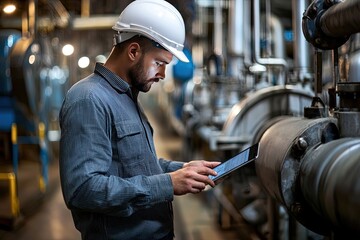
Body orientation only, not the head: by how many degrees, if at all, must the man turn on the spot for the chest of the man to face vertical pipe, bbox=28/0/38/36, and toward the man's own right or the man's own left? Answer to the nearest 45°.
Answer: approximately 90° to the man's own left

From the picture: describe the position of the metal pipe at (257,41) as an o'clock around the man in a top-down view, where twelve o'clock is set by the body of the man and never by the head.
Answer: The metal pipe is roughly at 10 o'clock from the man.

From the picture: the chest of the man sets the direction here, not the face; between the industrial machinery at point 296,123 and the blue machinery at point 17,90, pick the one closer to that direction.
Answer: the industrial machinery

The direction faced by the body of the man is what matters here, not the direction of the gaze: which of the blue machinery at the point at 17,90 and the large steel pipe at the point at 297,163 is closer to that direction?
the large steel pipe

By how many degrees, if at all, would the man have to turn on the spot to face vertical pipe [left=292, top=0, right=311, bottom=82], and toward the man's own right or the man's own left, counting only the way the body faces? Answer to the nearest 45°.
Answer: approximately 45° to the man's own left

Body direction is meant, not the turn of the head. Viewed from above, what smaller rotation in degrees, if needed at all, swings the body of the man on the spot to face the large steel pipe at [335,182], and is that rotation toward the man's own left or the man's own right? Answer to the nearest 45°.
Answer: approximately 45° to the man's own right

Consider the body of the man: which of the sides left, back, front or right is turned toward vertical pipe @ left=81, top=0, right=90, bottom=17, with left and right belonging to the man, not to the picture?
left

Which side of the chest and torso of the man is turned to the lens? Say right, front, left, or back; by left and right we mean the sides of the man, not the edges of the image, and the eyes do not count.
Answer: right

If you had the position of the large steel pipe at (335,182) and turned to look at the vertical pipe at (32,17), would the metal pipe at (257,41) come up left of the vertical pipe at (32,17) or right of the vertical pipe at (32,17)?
right

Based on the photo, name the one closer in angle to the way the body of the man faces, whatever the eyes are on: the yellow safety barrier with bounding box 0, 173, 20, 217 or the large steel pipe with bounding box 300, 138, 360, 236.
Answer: the large steel pipe

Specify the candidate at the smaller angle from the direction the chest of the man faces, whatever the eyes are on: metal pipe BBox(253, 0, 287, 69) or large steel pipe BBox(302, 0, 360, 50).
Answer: the large steel pipe

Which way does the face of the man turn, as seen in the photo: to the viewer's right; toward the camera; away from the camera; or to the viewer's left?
to the viewer's right

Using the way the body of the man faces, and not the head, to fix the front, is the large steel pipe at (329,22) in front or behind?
in front
